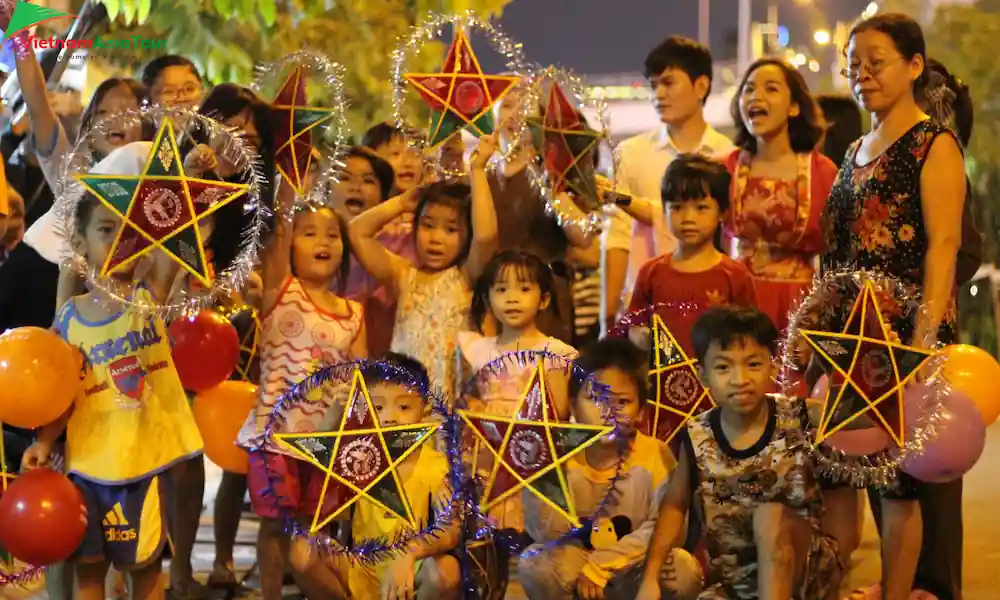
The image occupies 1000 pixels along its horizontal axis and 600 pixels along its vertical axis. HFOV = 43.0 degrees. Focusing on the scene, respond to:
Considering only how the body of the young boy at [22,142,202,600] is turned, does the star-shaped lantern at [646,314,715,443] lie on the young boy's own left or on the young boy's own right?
on the young boy's own left

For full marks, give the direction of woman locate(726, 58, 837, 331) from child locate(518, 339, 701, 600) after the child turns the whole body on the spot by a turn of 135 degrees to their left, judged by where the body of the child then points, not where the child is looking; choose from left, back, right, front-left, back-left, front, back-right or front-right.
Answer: front-left

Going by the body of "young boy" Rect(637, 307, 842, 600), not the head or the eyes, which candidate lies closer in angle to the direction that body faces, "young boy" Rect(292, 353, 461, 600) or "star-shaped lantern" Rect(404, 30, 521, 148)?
the young boy

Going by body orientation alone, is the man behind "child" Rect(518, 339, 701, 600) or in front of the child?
behind

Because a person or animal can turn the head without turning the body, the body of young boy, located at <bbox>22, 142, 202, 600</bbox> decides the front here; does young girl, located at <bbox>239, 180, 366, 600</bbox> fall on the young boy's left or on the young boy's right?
on the young boy's left
